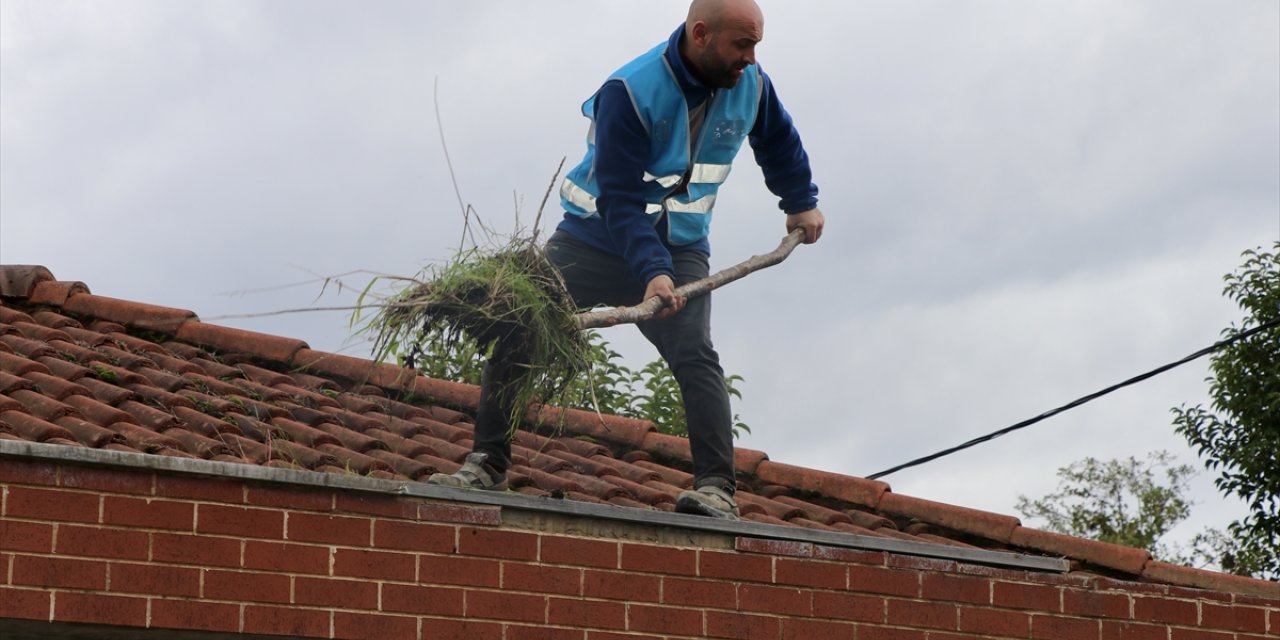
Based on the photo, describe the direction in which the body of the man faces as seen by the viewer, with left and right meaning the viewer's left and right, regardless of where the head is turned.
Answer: facing the viewer and to the right of the viewer

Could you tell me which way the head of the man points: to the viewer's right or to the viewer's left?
to the viewer's right
